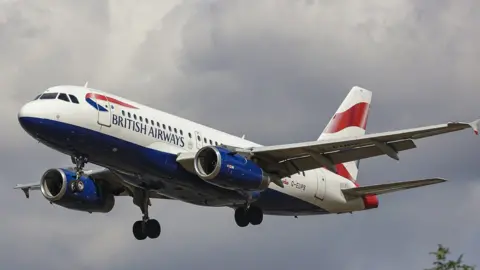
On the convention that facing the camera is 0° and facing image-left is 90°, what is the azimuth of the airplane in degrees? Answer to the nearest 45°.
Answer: approximately 45°
